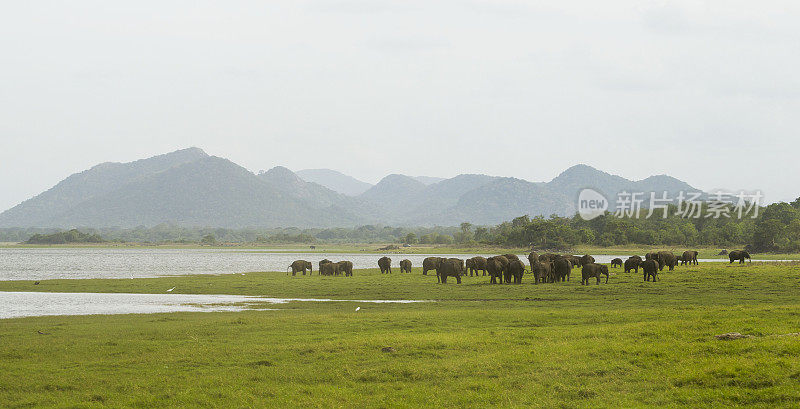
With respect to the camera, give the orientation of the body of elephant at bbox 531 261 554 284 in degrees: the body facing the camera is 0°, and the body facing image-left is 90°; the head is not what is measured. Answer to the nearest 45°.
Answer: approximately 45°

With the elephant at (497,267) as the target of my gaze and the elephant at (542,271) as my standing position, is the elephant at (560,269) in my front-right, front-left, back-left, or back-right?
back-right

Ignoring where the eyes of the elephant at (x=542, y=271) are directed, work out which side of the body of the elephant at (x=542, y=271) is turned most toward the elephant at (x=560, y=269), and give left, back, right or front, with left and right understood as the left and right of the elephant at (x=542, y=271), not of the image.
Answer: back

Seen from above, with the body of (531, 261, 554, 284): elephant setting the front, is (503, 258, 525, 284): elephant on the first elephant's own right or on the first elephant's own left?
on the first elephant's own right

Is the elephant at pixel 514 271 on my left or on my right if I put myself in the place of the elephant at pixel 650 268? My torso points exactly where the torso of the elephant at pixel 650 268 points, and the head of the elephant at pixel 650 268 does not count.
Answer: on my right
